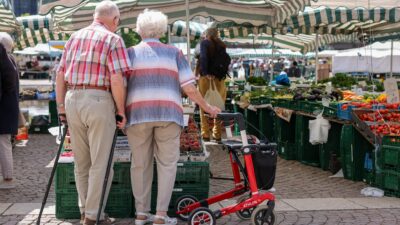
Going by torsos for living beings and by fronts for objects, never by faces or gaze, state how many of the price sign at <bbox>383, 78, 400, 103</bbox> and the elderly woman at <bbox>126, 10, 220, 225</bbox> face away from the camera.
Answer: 1

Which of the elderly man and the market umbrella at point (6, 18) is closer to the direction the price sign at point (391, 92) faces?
the elderly man

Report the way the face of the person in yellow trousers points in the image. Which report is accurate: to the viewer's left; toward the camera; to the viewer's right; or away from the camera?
away from the camera

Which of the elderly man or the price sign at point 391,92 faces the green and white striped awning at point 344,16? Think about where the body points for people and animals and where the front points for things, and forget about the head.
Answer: the elderly man

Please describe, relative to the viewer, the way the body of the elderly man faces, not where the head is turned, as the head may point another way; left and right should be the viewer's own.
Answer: facing away from the viewer and to the right of the viewer

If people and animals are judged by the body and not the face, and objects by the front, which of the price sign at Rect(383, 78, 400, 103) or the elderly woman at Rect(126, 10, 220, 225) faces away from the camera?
the elderly woman

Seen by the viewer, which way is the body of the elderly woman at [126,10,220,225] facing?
away from the camera

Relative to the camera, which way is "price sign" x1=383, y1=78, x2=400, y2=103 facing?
toward the camera

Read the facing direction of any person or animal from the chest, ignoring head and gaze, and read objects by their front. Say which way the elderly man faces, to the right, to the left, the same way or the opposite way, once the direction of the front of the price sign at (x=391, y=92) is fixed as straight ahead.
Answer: the opposite way

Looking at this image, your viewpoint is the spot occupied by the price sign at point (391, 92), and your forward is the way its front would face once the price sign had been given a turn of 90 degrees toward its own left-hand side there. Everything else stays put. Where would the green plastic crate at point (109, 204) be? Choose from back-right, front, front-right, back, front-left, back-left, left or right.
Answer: back-right
